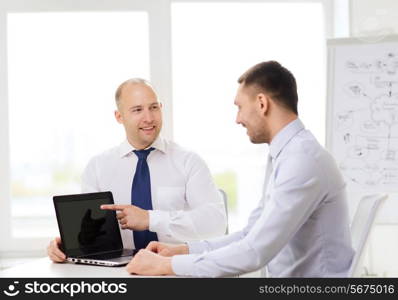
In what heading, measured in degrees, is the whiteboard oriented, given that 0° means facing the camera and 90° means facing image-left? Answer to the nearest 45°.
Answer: approximately 0°

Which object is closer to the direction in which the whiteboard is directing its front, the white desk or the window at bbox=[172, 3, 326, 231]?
the white desk

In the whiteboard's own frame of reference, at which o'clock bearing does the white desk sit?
The white desk is roughly at 1 o'clock from the whiteboard.

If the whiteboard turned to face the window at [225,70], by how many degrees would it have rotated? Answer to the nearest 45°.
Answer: approximately 90° to its right
